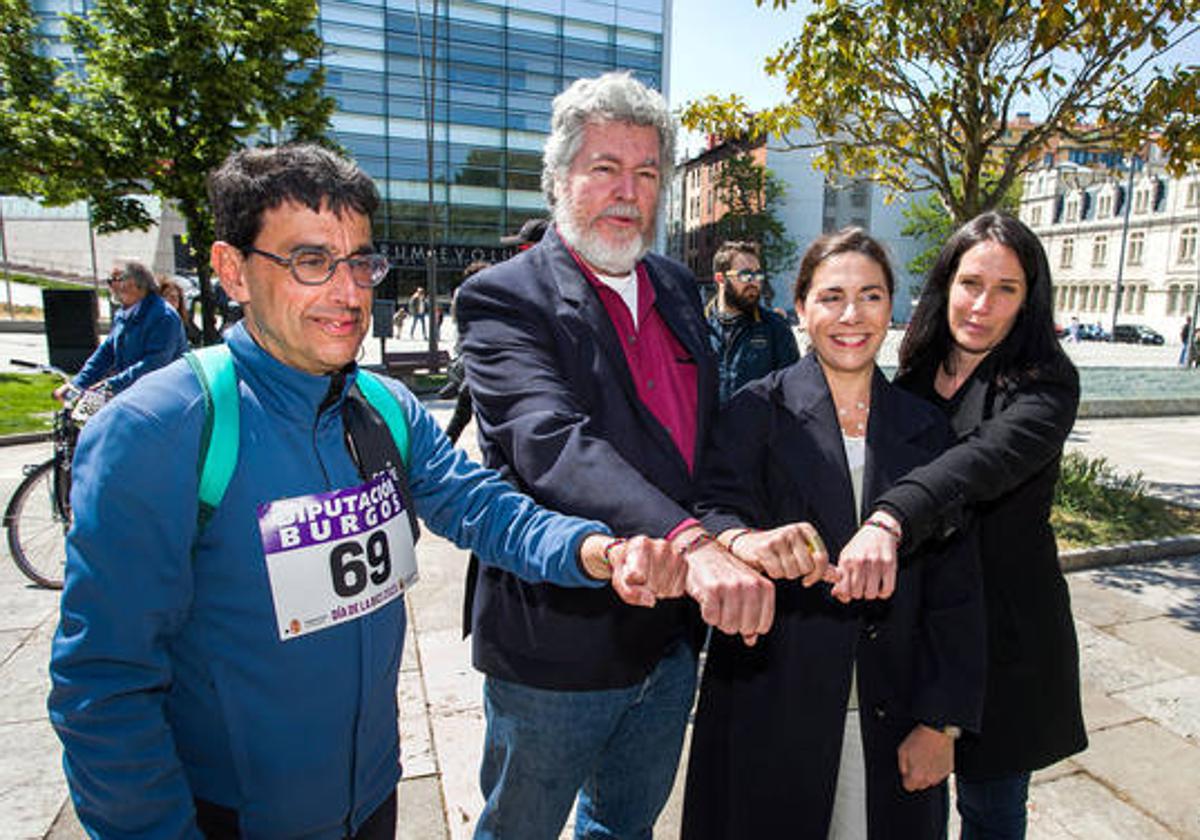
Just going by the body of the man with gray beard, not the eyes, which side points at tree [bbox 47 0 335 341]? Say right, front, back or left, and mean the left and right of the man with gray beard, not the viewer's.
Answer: back

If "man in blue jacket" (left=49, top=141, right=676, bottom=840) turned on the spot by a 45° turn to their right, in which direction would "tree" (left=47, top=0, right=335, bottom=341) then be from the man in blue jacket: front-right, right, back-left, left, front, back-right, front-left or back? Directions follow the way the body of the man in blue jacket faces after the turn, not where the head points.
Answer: back

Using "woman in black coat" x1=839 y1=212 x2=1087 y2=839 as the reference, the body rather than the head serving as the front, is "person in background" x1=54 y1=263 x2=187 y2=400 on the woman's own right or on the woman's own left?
on the woman's own right

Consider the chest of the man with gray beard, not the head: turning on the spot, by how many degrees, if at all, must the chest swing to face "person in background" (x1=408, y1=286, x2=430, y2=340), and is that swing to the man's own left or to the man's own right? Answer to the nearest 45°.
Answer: approximately 135° to the man's own left

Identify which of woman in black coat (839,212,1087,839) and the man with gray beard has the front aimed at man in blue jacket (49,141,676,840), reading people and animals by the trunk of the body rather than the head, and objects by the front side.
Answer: the woman in black coat

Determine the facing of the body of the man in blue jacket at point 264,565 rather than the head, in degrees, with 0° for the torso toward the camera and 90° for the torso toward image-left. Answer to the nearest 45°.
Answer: approximately 315°

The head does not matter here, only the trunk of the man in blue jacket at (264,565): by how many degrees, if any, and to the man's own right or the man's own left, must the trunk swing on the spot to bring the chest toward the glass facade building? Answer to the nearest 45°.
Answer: approximately 135° to the man's own left

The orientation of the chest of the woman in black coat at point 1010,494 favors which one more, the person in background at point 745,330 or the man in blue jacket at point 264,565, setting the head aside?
the man in blue jacket

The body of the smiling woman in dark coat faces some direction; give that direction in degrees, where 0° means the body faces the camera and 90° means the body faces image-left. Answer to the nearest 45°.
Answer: approximately 0°

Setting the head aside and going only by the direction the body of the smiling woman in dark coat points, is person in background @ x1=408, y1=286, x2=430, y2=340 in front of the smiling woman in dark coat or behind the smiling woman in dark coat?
behind
